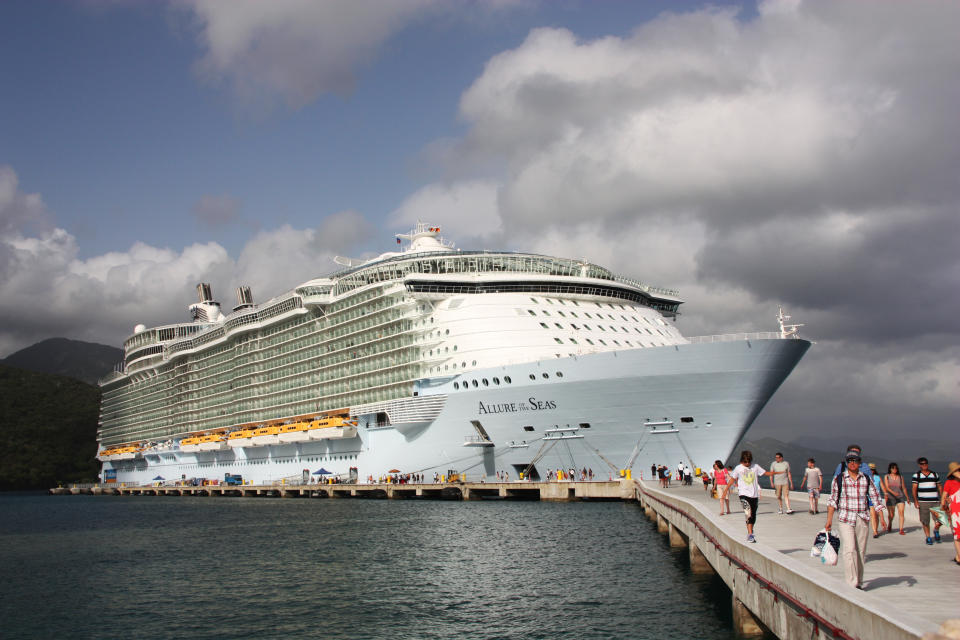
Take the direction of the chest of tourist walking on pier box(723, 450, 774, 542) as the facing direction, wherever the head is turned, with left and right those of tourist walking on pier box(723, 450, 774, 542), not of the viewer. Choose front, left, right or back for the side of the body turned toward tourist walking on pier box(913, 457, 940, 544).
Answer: left

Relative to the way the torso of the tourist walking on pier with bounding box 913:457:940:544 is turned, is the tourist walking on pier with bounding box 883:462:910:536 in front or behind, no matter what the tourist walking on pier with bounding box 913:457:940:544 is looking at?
behind

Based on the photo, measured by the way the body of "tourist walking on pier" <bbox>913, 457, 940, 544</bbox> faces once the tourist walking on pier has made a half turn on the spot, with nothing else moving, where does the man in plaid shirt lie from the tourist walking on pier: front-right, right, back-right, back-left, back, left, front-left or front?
back

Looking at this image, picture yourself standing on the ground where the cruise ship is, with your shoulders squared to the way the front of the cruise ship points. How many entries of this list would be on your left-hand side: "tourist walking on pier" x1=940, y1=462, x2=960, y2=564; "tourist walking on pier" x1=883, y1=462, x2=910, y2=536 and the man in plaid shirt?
0

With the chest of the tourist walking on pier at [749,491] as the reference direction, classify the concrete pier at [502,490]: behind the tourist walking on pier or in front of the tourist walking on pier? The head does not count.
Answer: behind

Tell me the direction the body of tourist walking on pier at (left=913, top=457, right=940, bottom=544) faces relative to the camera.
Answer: toward the camera

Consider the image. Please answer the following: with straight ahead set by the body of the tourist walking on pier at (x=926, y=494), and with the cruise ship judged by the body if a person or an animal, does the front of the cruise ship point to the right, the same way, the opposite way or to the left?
to the left

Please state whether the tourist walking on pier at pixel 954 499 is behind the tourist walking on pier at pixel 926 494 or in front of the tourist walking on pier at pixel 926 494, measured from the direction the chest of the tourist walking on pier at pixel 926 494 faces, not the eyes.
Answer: in front

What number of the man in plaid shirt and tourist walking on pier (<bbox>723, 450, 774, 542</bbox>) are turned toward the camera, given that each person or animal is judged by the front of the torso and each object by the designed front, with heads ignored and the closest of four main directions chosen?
2

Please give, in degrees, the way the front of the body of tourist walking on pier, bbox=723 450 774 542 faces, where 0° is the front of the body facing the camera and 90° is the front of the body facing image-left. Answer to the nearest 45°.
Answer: approximately 0°

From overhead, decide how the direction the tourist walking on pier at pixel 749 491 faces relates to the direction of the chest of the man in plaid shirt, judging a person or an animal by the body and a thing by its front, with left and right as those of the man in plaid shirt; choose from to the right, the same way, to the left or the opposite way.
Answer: the same way

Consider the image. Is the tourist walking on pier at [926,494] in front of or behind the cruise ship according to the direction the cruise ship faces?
in front

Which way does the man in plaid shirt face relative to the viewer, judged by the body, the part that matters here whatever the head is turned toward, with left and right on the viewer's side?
facing the viewer

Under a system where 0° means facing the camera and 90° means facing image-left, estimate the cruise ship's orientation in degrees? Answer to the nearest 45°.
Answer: approximately 315°
